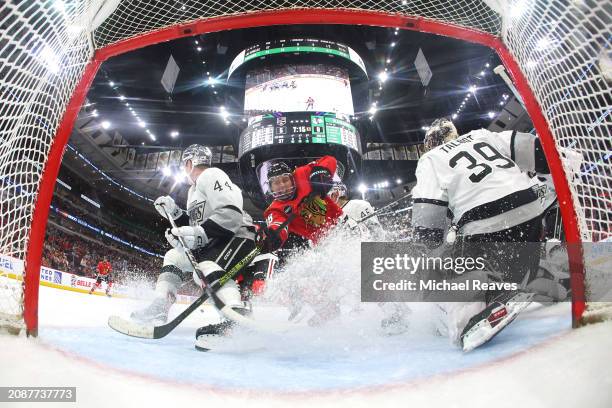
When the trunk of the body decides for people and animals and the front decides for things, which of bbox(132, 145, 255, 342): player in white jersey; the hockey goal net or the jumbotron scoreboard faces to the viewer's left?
the player in white jersey

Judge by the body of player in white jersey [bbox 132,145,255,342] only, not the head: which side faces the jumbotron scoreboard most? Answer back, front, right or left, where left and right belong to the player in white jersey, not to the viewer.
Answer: right

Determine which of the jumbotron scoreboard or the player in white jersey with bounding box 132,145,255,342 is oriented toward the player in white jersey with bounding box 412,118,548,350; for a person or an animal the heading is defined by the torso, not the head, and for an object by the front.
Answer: the jumbotron scoreboard

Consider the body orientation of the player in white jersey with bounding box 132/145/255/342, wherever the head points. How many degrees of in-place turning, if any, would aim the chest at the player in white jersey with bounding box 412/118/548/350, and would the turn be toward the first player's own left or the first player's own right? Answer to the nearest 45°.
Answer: approximately 135° to the first player's own left

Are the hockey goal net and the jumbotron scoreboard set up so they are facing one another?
yes

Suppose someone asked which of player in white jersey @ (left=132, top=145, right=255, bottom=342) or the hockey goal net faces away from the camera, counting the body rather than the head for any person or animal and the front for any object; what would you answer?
the hockey goal net

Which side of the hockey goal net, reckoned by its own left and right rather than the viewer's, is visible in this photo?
back

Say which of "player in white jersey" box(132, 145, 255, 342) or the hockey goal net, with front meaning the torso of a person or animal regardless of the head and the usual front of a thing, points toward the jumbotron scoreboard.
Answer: the hockey goal net

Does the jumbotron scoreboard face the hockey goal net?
yes

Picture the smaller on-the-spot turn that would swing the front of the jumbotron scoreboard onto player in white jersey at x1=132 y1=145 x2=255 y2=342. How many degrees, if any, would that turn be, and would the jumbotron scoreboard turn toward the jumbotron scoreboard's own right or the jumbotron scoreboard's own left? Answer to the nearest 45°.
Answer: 0° — it already faces them

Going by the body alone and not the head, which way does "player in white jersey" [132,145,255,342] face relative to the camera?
to the viewer's left
